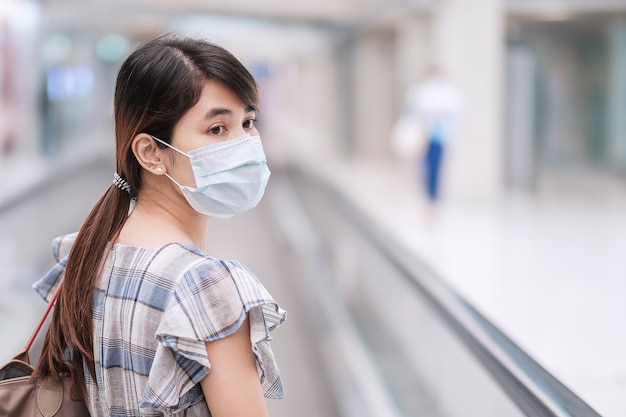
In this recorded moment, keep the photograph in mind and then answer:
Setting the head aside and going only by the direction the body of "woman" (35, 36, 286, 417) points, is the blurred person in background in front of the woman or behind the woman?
in front

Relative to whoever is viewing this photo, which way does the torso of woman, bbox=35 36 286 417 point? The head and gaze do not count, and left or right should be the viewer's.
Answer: facing away from the viewer and to the right of the viewer
